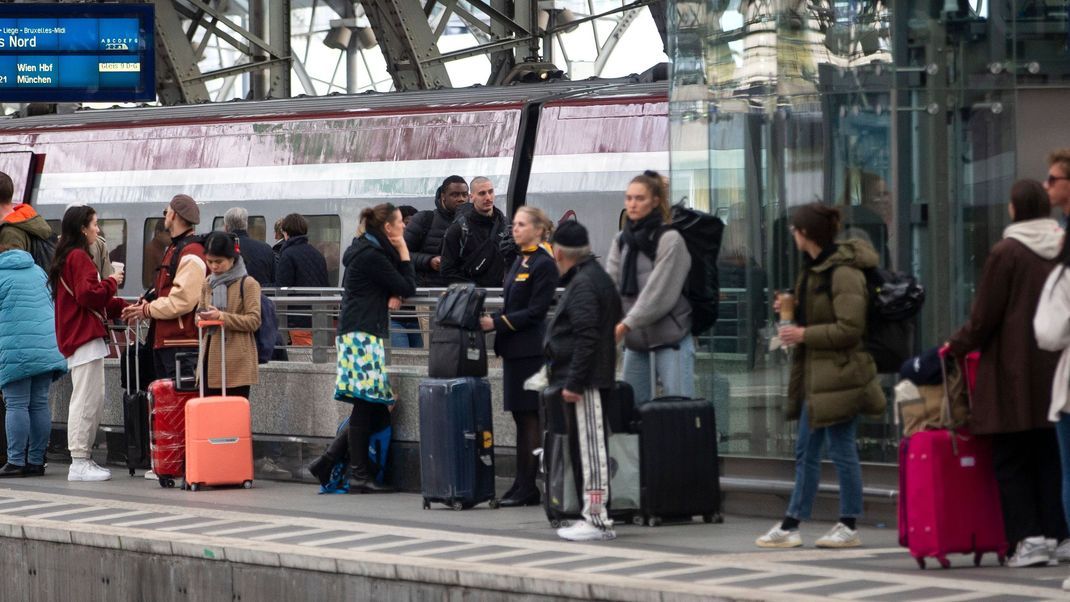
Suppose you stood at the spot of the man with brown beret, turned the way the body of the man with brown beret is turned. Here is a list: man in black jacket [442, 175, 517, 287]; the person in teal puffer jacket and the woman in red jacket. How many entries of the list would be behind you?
1

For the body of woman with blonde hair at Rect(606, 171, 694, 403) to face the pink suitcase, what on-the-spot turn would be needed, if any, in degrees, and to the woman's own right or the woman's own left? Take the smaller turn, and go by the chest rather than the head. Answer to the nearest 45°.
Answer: approximately 90° to the woman's own left

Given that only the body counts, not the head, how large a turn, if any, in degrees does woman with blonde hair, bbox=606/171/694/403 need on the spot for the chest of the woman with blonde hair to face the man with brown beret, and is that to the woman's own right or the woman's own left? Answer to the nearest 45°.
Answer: approximately 90° to the woman's own right

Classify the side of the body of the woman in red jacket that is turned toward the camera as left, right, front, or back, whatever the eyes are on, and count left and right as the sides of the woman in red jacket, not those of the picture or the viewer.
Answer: right

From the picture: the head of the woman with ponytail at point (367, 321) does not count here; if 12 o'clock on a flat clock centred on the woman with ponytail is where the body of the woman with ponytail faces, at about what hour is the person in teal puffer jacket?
The person in teal puffer jacket is roughly at 7 o'clock from the woman with ponytail.

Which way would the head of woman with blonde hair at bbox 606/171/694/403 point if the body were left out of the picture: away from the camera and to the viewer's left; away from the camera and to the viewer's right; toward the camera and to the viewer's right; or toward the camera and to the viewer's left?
toward the camera and to the viewer's left

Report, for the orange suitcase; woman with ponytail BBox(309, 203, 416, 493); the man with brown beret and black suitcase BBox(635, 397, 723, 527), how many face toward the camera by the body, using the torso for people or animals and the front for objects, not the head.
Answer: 2

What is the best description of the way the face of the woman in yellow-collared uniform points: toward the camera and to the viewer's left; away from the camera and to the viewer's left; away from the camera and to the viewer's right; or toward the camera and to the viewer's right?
toward the camera and to the viewer's left

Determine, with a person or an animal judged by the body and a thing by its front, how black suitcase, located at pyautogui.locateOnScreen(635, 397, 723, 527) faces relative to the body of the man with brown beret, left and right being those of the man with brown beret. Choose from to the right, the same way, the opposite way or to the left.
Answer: to the left

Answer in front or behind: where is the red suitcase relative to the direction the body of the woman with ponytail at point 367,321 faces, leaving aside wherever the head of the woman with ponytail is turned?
behind

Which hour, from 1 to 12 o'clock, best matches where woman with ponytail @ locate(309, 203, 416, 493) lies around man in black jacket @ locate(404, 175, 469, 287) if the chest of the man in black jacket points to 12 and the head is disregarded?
The woman with ponytail is roughly at 2 o'clock from the man in black jacket.

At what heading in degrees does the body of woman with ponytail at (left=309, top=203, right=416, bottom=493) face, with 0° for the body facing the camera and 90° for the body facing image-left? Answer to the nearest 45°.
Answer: approximately 270°

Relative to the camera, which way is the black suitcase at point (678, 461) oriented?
toward the camera

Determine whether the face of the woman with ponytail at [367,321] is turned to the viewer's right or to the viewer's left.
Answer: to the viewer's right

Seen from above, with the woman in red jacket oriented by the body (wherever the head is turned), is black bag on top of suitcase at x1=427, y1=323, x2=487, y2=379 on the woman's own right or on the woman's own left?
on the woman's own right

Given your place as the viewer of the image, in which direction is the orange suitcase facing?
facing the viewer

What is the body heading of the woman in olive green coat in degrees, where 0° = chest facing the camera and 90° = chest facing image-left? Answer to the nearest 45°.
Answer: approximately 90°
